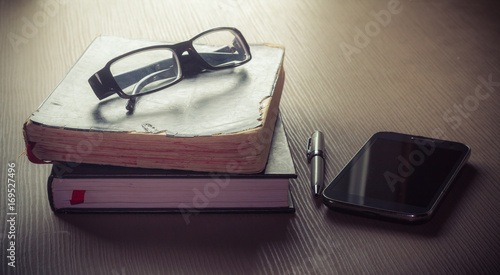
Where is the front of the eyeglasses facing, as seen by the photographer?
facing the viewer and to the right of the viewer
